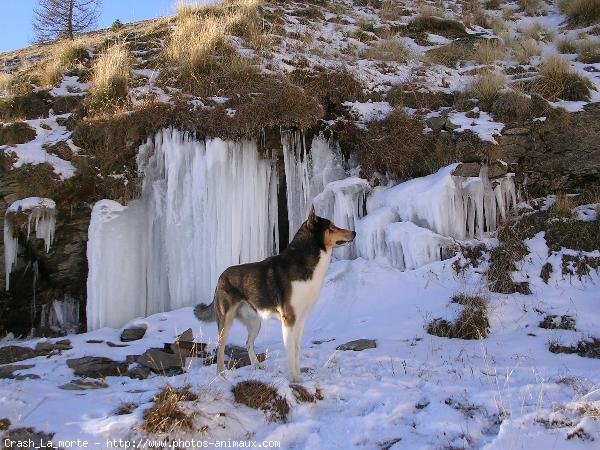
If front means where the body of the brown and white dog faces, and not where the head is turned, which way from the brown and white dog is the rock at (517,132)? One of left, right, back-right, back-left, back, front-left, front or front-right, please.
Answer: left

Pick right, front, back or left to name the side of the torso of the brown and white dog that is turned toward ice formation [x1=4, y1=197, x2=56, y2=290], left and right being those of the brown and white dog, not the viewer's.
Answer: back

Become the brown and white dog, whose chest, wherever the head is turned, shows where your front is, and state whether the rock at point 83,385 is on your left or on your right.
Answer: on your right

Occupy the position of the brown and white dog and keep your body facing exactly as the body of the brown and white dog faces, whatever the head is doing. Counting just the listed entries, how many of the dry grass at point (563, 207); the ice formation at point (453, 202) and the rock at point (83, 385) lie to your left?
2

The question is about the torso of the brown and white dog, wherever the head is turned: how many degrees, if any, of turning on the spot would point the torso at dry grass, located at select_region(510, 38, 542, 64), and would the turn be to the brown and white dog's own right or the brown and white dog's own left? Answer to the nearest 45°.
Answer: approximately 90° to the brown and white dog's own left

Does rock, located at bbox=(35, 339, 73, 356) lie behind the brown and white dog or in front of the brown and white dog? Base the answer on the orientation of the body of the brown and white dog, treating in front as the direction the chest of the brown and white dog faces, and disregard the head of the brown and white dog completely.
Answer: behind

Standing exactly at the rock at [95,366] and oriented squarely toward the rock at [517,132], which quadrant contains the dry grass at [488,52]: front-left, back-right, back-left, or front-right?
front-left

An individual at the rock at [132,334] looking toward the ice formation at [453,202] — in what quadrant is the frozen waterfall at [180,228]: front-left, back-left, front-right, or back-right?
front-left

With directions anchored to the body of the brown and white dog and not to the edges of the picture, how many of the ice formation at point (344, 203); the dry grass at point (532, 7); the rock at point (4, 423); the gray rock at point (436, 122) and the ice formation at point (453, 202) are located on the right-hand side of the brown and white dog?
1

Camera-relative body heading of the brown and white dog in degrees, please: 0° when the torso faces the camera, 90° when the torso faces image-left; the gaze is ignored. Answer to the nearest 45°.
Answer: approximately 315°

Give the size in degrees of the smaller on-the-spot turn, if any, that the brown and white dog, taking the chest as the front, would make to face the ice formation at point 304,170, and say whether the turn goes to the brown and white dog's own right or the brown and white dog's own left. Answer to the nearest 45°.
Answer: approximately 135° to the brown and white dog's own left

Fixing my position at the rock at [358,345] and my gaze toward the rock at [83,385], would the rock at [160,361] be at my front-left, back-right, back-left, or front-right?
front-right

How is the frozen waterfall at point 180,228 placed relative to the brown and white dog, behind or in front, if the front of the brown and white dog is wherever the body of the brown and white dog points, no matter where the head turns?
behind

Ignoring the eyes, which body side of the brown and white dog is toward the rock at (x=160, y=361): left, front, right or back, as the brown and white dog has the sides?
back

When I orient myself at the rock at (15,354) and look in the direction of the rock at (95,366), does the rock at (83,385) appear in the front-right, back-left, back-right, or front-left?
front-right

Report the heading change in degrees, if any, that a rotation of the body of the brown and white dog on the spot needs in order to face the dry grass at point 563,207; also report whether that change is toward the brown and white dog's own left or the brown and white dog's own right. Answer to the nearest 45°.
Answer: approximately 90° to the brown and white dog's own left

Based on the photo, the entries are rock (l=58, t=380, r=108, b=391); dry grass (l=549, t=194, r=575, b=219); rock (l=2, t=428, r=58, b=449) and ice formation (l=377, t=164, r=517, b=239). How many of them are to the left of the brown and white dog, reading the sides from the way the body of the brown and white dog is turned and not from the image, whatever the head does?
2
